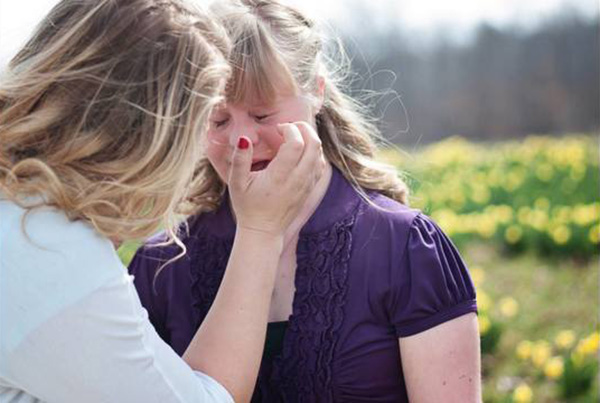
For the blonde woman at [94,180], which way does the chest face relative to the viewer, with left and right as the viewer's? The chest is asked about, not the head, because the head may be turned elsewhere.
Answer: facing away from the viewer and to the right of the viewer

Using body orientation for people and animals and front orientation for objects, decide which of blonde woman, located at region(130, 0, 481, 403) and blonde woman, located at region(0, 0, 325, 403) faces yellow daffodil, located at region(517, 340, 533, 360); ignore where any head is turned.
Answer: blonde woman, located at region(0, 0, 325, 403)

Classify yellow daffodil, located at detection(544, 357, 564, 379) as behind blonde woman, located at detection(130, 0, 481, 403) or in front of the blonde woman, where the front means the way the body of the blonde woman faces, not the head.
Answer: behind

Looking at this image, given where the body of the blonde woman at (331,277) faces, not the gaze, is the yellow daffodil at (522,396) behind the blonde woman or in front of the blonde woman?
behind

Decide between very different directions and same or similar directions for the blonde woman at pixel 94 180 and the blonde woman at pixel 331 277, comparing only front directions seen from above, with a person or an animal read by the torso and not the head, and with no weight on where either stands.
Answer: very different directions

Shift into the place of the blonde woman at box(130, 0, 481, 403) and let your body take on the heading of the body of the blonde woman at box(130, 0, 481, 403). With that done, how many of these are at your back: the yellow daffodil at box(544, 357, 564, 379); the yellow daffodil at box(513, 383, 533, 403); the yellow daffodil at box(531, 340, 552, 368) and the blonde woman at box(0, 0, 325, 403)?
3

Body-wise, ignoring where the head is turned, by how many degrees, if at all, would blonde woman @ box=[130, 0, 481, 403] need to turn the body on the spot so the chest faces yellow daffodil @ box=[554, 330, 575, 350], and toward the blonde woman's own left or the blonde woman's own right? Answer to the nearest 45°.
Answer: approximately 180°

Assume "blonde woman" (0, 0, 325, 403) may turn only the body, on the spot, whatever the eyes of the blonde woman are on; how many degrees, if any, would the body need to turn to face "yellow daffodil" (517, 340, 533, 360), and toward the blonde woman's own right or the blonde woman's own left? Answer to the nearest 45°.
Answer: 0° — they already face it
